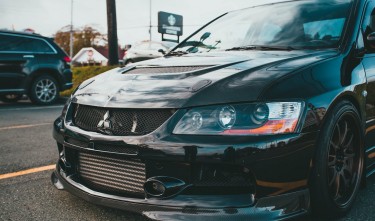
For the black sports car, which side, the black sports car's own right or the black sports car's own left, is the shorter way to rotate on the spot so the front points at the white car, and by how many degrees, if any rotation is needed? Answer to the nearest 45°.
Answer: approximately 135° to the black sports car's own right

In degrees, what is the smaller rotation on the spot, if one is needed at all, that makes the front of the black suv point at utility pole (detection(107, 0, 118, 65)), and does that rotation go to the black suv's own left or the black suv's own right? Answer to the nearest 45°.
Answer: approximately 135° to the black suv's own right

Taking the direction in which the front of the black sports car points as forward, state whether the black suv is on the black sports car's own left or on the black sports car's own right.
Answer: on the black sports car's own right

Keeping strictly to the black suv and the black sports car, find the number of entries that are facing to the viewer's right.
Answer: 0

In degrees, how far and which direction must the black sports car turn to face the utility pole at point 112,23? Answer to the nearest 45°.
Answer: approximately 135° to its right

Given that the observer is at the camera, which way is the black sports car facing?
facing the viewer and to the left of the viewer

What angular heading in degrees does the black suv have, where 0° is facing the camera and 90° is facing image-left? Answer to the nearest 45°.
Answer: approximately 90°
